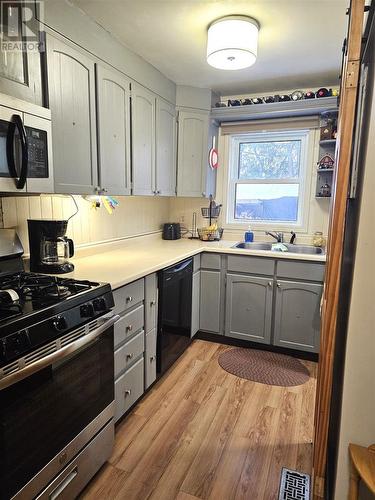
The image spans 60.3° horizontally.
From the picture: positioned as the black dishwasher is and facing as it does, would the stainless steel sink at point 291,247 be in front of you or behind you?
in front

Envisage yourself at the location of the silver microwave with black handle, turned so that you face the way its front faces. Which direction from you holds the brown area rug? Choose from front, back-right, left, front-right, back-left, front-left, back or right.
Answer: front-left

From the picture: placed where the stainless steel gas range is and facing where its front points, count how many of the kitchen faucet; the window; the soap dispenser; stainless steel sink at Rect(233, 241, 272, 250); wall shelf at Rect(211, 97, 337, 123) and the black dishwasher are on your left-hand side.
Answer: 6

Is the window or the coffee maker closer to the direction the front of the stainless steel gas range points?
the window

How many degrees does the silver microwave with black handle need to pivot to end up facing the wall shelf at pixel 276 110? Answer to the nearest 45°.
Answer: approximately 45° to its left

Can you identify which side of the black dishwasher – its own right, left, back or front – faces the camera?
right

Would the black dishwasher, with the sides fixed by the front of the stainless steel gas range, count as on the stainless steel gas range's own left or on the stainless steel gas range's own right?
on the stainless steel gas range's own left

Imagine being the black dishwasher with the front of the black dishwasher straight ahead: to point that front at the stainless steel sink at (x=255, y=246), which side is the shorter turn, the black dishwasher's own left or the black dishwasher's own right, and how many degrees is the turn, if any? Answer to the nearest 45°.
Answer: approximately 45° to the black dishwasher's own left

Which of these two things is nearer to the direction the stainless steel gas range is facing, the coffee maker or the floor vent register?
the floor vent register

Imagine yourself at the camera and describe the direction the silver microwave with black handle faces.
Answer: facing the viewer and to the right of the viewer
